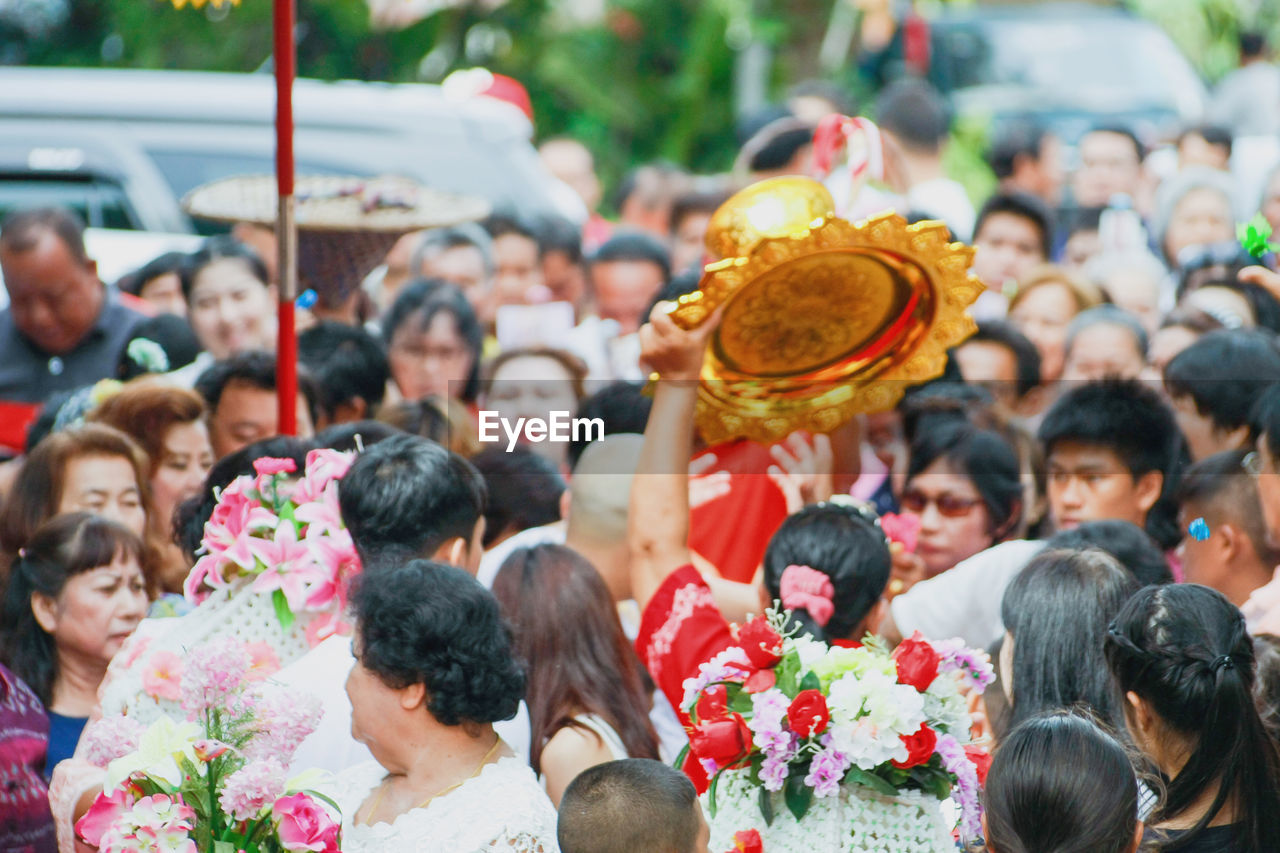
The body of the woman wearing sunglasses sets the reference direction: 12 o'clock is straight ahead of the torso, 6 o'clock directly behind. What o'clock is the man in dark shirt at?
The man in dark shirt is roughly at 2 o'clock from the woman wearing sunglasses.

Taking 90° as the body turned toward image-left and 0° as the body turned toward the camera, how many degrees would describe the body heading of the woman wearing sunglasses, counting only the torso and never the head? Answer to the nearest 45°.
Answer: approximately 45°

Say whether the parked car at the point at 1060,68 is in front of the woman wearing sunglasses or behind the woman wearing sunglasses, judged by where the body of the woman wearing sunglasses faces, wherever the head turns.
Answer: behind

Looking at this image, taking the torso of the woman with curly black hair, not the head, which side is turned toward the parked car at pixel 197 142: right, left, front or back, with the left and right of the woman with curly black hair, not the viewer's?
right

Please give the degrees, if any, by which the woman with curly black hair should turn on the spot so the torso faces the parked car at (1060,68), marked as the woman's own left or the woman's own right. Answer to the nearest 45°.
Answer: approximately 135° to the woman's own right

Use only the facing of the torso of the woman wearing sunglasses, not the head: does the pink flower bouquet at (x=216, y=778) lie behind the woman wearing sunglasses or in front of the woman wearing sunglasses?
in front

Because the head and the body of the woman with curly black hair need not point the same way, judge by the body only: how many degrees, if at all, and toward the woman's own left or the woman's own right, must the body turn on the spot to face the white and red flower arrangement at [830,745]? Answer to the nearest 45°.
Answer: approximately 180°

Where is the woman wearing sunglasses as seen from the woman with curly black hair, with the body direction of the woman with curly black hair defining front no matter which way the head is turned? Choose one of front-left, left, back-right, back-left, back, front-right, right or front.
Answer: back-right

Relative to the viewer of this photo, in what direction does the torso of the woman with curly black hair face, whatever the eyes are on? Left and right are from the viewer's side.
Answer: facing to the left of the viewer

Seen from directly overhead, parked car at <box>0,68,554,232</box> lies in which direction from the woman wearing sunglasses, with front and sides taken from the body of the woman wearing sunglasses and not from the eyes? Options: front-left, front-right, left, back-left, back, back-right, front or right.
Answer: right

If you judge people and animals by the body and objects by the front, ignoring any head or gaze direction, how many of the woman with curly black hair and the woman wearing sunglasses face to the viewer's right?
0

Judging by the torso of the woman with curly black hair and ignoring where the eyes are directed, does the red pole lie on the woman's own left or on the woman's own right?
on the woman's own right
